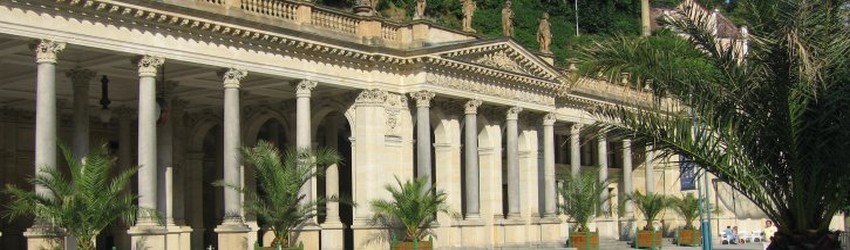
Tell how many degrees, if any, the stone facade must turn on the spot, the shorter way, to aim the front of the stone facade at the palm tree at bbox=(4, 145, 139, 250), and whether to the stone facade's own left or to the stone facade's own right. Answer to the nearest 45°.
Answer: approximately 45° to the stone facade's own right

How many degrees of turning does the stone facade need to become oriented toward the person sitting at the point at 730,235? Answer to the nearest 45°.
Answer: approximately 90° to its left

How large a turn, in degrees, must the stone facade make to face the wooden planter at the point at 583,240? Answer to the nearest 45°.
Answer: approximately 90° to its left

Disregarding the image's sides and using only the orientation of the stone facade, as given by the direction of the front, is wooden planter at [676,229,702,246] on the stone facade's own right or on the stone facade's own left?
on the stone facade's own left

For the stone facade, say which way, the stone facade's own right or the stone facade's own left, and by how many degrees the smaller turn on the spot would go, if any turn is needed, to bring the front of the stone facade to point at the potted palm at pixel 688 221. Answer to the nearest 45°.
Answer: approximately 90° to the stone facade's own left

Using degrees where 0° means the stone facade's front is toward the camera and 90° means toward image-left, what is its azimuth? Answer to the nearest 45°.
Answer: approximately 315°
